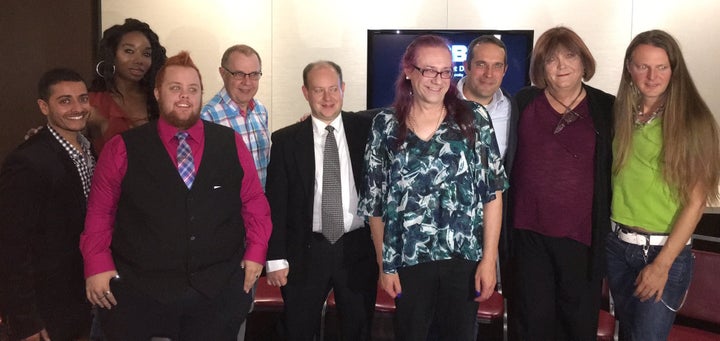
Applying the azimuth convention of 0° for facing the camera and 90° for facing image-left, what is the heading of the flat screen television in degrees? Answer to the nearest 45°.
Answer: approximately 0°

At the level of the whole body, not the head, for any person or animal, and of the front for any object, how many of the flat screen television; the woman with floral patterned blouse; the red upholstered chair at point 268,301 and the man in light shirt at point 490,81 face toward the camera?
4

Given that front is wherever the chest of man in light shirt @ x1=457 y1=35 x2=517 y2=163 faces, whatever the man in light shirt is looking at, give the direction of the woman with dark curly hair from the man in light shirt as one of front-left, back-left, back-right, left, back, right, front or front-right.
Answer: right

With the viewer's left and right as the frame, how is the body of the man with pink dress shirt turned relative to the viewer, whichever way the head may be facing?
facing the viewer

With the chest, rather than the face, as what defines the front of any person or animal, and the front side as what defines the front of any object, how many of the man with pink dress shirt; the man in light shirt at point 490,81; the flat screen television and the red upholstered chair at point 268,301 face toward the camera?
4

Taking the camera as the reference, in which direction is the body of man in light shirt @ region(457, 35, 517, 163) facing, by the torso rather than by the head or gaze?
toward the camera

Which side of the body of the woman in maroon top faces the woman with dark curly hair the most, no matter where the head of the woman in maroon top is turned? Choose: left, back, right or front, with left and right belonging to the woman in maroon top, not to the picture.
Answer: right

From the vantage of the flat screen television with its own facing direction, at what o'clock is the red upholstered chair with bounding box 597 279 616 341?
The red upholstered chair is roughly at 11 o'clock from the flat screen television.
